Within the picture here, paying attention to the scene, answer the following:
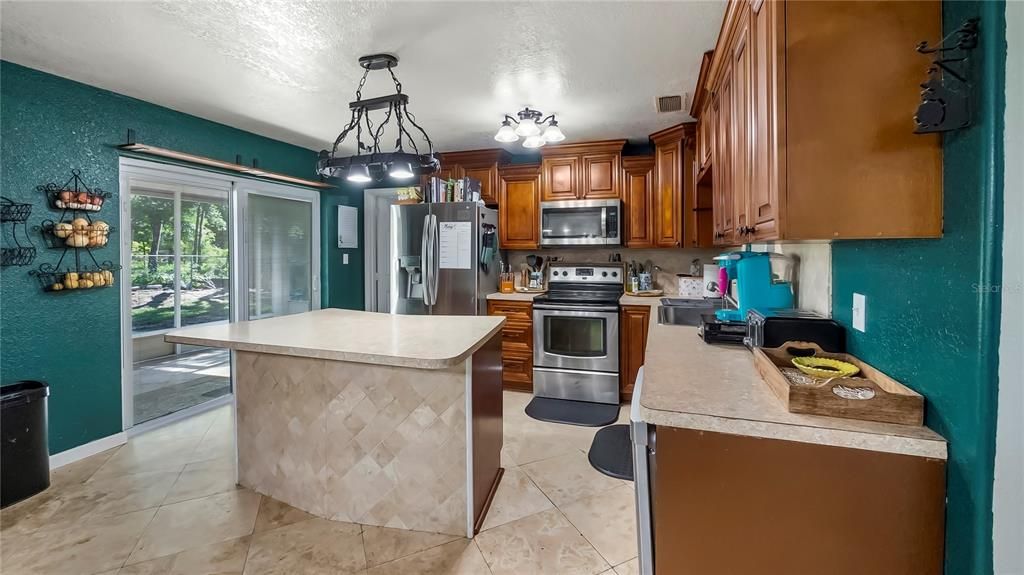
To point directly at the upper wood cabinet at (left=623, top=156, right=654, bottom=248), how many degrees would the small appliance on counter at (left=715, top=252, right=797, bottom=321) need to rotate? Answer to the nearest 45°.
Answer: approximately 45° to its right

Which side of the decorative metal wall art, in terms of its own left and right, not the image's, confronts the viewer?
left

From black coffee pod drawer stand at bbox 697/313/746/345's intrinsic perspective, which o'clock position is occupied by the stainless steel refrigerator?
The stainless steel refrigerator is roughly at 1 o'clock from the black coffee pod drawer stand.

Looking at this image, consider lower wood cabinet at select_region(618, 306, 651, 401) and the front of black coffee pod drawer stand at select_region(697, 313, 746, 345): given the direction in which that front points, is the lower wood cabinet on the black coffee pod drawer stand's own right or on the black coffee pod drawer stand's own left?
on the black coffee pod drawer stand's own right

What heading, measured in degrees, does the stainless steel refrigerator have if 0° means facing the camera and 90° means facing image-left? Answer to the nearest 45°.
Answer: approximately 0°

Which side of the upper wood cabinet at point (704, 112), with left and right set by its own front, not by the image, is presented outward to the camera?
left

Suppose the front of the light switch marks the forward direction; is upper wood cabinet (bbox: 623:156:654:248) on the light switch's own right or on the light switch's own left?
on the light switch's own right

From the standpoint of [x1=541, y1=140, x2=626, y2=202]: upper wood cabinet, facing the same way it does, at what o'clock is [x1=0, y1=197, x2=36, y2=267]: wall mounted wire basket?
The wall mounted wire basket is roughly at 2 o'clock from the upper wood cabinet.

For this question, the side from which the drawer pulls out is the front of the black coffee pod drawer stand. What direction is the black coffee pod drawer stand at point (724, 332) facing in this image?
to the viewer's left

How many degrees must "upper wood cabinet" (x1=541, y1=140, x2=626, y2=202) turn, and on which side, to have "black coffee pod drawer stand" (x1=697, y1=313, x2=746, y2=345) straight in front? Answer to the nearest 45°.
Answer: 0° — it already faces it
